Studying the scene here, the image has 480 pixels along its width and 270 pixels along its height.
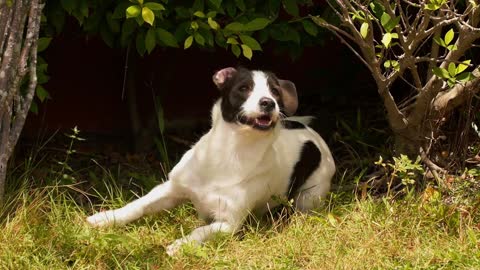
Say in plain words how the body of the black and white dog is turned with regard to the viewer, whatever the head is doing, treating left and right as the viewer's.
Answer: facing the viewer and to the left of the viewer

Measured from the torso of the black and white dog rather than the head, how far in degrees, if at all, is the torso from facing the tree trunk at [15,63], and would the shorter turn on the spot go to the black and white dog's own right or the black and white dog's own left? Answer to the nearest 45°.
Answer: approximately 45° to the black and white dog's own right

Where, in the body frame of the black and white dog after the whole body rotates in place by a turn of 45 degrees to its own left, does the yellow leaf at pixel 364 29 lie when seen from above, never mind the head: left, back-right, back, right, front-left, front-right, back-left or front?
left
